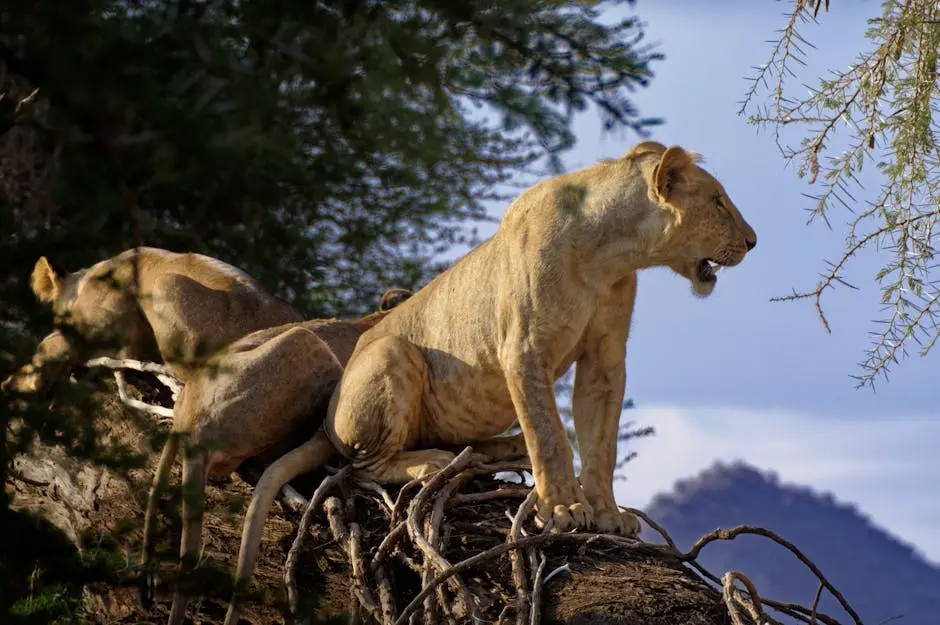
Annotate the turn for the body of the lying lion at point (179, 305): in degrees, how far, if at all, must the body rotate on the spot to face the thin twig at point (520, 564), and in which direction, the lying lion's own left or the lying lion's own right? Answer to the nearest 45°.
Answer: approximately 135° to the lying lion's own left

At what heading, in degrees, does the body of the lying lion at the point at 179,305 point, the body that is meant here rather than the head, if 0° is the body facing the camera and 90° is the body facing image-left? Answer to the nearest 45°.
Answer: approximately 90°

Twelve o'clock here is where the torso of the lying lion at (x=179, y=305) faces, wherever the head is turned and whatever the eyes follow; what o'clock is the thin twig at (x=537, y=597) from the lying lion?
The thin twig is roughly at 8 o'clock from the lying lion.

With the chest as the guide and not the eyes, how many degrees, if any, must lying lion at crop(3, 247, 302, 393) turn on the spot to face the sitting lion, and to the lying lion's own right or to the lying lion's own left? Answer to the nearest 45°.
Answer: approximately 135° to the lying lion's own left

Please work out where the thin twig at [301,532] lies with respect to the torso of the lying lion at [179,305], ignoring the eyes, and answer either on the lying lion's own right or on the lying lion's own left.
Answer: on the lying lion's own left

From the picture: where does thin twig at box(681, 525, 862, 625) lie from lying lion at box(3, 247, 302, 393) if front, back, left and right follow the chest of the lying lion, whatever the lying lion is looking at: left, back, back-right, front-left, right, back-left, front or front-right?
back-left
